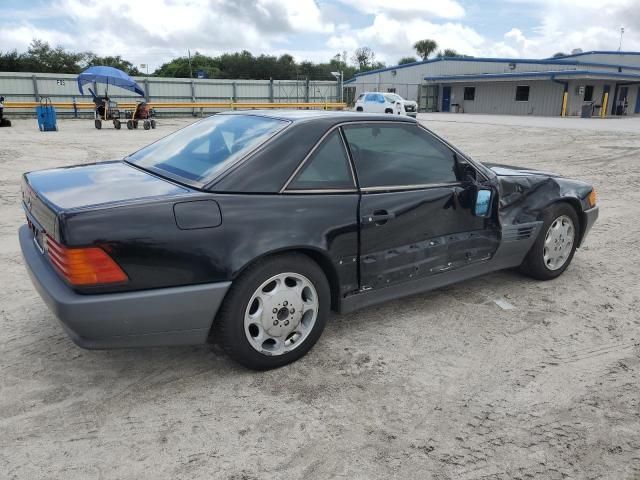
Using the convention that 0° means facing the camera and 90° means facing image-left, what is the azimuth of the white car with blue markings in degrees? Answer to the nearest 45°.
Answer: approximately 315°

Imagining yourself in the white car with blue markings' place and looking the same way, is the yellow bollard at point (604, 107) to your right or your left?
on your left

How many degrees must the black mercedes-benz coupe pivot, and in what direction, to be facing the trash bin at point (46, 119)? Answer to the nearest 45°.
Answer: approximately 90° to its left

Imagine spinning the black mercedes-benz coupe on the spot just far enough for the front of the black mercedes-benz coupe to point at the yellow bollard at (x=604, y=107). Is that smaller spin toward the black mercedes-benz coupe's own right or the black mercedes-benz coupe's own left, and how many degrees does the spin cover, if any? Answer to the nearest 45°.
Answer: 0° — it already faces it

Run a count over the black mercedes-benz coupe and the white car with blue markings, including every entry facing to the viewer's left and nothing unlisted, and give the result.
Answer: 0

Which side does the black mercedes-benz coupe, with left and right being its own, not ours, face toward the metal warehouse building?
front

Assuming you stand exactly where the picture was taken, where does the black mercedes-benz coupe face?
facing away from the viewer and to the right of the viewer

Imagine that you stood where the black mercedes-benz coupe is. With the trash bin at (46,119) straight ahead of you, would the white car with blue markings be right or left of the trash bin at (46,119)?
right
